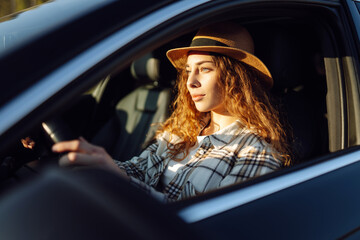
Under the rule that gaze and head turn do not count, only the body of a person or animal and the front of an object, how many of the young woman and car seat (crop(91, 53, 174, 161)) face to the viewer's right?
0

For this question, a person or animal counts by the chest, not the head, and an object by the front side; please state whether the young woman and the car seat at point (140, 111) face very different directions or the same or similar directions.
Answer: same or similar directions

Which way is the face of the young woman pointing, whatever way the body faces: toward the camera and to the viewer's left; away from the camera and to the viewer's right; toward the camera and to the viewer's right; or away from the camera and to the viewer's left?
toward the camera and to the viewer's left

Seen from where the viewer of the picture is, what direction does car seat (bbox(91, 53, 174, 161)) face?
facing the viewer and to the left of the viewer
